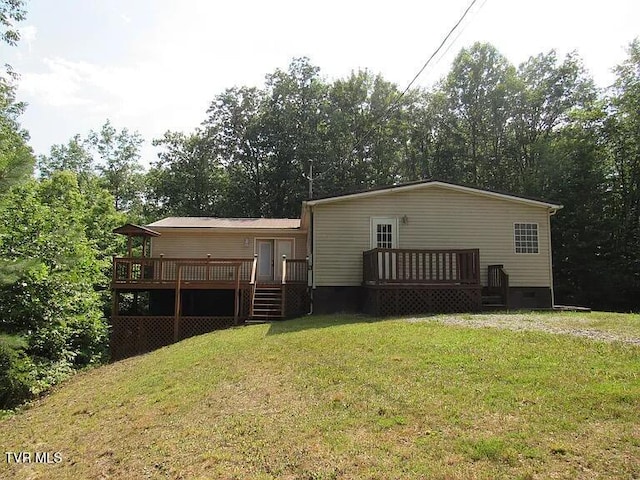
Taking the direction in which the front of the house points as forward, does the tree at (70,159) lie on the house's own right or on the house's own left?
on the house's own right

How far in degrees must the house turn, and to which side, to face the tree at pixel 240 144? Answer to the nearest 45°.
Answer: approximately 135° to its right

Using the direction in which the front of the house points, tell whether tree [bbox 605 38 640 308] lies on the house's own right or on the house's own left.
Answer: on the house's own left

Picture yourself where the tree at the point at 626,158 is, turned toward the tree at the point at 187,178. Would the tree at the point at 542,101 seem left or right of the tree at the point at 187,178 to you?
right

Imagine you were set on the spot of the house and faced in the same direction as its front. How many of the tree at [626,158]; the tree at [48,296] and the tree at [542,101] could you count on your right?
1

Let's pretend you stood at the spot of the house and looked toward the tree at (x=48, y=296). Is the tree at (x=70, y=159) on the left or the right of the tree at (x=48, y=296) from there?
right

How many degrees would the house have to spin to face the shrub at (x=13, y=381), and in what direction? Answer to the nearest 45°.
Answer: approximately 45° to its right

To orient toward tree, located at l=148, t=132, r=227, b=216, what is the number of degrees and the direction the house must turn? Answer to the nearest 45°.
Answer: approximately 135° to its right

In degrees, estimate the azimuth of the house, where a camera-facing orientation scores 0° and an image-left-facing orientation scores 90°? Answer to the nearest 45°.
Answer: approximately 0°

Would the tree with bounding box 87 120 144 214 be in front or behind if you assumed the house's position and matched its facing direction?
behind

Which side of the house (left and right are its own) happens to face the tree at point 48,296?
right
